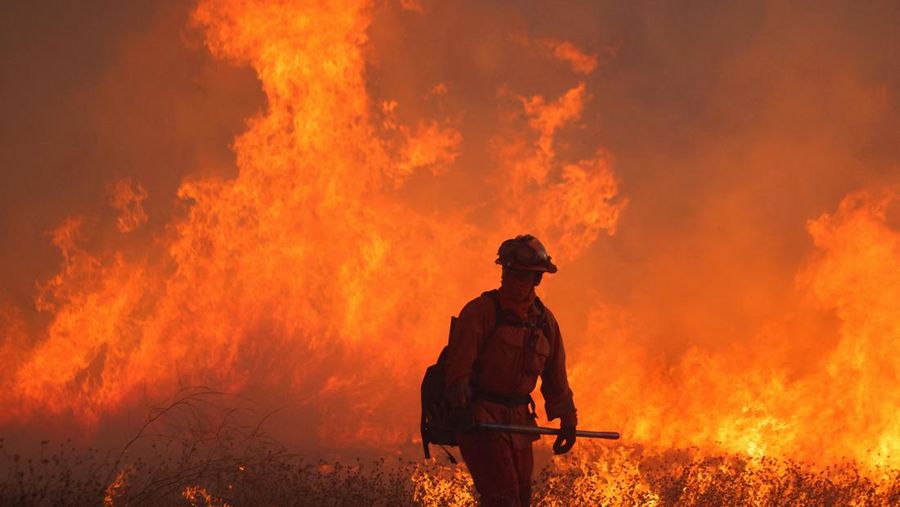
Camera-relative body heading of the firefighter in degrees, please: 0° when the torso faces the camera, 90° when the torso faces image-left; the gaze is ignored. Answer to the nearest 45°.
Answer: approximately 315°

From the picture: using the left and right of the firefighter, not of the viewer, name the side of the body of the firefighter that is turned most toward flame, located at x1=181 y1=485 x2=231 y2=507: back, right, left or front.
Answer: back
